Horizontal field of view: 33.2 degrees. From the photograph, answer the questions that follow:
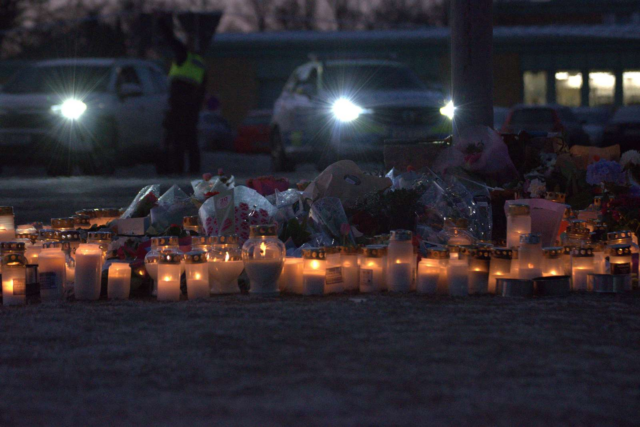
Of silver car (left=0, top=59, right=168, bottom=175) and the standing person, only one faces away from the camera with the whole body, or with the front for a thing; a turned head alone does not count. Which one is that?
the standing person

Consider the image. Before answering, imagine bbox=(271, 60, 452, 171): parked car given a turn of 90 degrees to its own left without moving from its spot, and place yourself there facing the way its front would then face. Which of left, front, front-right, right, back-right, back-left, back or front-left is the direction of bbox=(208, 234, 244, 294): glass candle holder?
back-right

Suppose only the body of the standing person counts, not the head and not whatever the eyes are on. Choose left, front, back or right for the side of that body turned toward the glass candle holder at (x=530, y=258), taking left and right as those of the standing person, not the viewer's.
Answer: back

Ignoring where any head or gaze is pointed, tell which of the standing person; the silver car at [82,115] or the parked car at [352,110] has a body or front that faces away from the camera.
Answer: the standing person

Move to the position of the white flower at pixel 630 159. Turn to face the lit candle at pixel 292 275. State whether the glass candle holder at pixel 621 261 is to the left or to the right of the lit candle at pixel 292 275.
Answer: left

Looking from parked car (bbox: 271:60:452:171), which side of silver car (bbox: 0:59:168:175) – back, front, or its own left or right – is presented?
left

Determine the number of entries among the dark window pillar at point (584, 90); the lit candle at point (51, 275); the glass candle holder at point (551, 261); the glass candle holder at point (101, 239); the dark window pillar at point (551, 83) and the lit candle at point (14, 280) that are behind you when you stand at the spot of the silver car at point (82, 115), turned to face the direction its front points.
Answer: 2

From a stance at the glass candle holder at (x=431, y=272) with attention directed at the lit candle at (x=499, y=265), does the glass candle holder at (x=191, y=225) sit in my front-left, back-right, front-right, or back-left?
back-left

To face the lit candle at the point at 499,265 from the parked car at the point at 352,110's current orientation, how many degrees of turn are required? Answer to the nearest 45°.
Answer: approximately 45° to its right

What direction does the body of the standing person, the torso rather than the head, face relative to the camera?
away from the camera

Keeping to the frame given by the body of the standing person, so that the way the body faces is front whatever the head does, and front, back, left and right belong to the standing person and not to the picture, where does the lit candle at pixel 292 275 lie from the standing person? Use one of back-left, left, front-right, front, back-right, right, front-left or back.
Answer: back

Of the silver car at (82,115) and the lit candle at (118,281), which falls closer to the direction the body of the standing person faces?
the silver car
